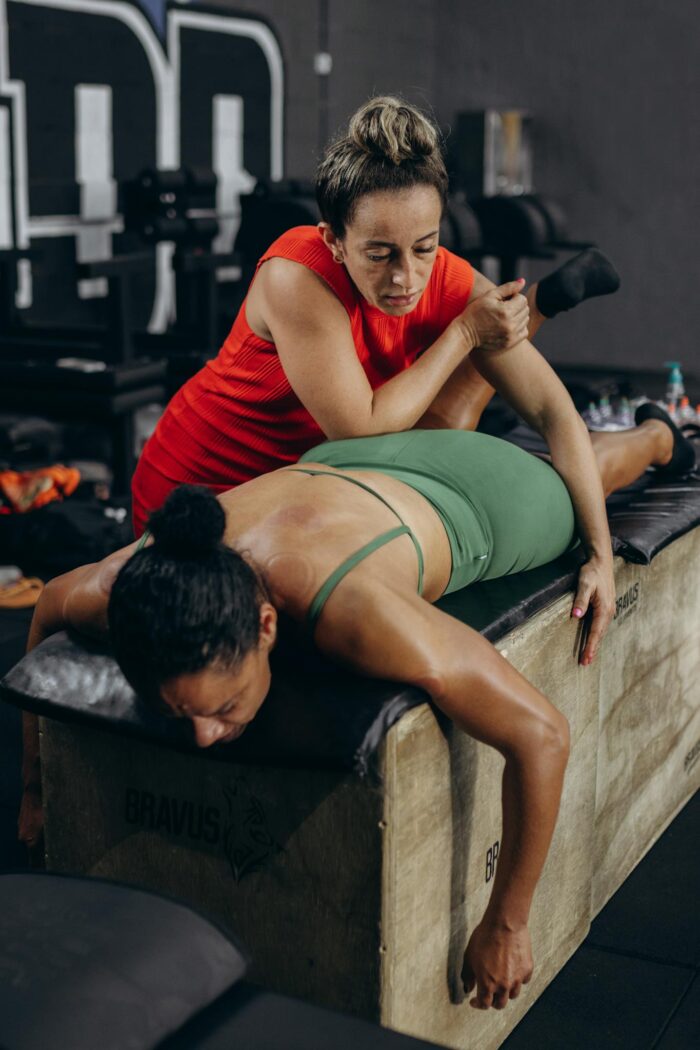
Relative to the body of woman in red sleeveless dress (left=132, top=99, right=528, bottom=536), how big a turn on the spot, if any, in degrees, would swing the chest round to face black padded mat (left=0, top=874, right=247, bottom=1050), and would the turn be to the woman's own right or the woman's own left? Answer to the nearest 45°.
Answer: approximately 45° to the woman's own right

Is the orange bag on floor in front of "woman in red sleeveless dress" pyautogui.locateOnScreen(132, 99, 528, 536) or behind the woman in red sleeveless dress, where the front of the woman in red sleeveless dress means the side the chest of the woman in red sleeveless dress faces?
behind

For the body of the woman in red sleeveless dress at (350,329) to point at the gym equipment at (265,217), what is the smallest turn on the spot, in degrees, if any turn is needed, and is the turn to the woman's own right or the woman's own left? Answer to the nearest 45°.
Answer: approximately 135° to the woman's own left

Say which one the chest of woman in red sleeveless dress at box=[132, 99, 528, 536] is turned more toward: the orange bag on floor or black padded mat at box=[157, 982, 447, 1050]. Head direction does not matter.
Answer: the black padded mat

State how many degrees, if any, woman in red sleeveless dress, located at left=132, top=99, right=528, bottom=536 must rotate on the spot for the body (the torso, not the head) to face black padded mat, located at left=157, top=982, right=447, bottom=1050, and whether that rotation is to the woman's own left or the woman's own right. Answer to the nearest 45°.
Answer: approximately 45° to the woman's own right

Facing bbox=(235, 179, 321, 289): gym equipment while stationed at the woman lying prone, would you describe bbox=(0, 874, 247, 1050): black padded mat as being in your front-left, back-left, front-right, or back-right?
back-left
